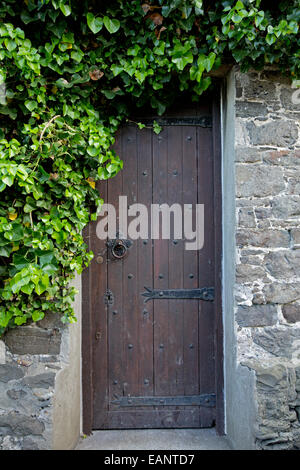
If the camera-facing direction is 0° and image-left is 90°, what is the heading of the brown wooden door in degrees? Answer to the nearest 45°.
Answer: approximately 0°
